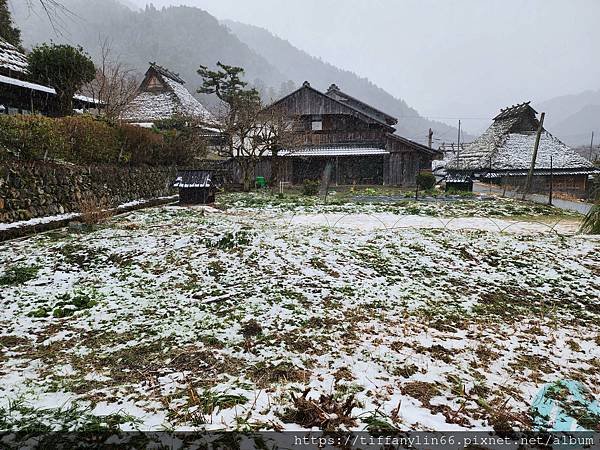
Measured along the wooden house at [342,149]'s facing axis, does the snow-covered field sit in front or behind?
in front

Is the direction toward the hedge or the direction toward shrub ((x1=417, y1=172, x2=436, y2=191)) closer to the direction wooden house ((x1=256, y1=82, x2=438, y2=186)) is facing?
the hedge

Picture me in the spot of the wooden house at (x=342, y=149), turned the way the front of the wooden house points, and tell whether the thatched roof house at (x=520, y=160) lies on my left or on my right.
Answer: on my left

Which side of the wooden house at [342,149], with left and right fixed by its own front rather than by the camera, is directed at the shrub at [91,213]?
front

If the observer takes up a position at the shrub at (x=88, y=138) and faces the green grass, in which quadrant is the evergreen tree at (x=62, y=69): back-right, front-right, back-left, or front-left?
back-right

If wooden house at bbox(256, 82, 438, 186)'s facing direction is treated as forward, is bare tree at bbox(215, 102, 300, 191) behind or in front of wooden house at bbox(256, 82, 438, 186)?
in front

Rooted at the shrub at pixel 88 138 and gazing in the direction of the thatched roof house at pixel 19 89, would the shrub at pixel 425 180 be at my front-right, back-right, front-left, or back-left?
back-right

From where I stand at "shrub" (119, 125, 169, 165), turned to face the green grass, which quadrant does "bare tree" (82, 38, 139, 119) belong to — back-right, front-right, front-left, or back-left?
back-right

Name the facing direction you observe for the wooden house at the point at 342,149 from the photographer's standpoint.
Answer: facing the viewer

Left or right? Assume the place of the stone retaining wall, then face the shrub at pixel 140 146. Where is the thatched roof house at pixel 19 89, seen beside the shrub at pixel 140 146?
left

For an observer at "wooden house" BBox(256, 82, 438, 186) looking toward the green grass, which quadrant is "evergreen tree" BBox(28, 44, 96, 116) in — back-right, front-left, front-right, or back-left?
front-right
